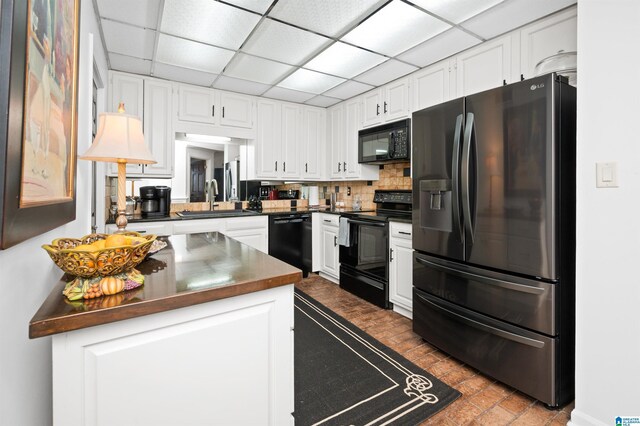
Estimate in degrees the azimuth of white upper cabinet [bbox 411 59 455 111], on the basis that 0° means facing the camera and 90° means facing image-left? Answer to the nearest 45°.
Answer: approximately 45°

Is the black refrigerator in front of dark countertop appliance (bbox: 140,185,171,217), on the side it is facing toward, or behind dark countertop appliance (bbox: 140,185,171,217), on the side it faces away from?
in front

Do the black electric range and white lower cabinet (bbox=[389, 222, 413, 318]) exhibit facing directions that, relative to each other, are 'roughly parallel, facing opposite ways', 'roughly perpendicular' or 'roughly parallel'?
roughly parallel

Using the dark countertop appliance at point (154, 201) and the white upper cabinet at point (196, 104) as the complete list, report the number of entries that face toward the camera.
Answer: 2

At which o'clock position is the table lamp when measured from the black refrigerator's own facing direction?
The table lamp is roughly at 12 o'clock from the black refrigerator.

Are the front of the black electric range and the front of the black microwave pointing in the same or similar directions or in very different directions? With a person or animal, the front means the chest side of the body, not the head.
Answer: same or similar directions

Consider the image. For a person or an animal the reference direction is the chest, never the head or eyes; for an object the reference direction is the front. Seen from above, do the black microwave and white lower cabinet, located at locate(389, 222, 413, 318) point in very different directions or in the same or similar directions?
same or similar directions

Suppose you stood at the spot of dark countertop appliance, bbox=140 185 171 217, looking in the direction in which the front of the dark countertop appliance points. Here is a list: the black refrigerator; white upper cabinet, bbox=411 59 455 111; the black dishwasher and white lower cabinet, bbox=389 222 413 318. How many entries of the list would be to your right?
0

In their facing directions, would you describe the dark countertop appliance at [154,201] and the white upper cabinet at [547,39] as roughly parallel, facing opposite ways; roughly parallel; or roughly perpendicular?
roughly perpendicular

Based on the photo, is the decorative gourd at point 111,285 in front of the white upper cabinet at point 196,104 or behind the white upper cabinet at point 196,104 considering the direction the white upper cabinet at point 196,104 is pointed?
in front

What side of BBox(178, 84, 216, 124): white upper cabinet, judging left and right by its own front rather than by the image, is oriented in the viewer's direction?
front

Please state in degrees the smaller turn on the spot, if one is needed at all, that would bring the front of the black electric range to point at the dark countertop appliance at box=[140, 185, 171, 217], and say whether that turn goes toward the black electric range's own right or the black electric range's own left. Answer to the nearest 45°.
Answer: approximately 45° to the black electric range's own right

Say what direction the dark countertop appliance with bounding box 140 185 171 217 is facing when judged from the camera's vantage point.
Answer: facing the viewer
